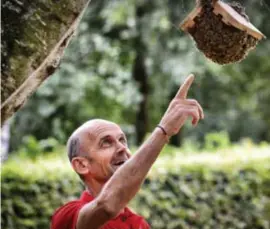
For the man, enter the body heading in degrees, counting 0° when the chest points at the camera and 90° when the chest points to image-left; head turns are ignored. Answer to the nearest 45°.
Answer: approximately 315°

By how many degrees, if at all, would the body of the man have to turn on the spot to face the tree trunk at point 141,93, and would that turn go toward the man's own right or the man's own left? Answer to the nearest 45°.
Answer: approximately 135° to the man's own left
